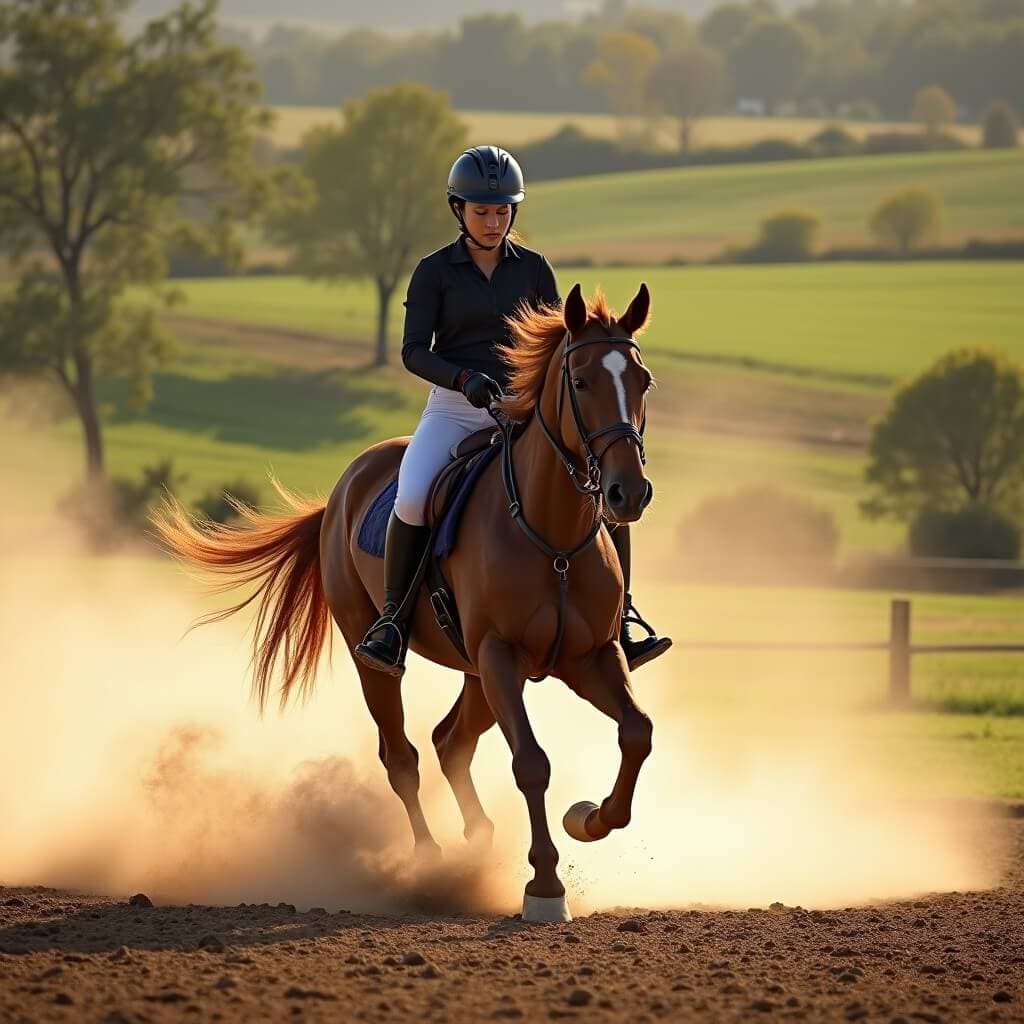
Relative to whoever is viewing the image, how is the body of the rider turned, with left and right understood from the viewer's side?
facing the viewer

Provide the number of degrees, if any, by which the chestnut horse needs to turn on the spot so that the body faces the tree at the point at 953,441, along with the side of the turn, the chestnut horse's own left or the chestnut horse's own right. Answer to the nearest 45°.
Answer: approximately 135° to the chestnut horse's own left

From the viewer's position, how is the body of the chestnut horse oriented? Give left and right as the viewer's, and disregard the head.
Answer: facing the viewer and to the right of the viewer

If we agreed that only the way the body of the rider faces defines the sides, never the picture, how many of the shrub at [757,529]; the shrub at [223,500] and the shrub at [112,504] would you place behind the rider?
3

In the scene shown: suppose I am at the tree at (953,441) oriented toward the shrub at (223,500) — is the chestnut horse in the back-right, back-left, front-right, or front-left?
front-left

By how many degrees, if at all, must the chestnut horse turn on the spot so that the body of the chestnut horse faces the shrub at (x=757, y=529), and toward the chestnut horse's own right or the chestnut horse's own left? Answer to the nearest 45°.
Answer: approximately 135° to the chestnut horse's own left

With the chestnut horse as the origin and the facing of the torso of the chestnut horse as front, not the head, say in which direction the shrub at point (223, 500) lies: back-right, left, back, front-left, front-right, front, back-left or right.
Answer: back-left

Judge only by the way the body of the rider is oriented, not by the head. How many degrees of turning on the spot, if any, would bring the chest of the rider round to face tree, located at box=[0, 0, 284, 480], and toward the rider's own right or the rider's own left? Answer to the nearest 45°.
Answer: approximately 180°

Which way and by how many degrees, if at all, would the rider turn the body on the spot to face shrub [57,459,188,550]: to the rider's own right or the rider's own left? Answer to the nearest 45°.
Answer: approximately 180°

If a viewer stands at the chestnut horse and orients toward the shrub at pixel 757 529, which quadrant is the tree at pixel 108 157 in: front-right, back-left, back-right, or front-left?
front-left

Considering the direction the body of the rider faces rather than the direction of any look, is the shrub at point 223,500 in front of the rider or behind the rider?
behind
